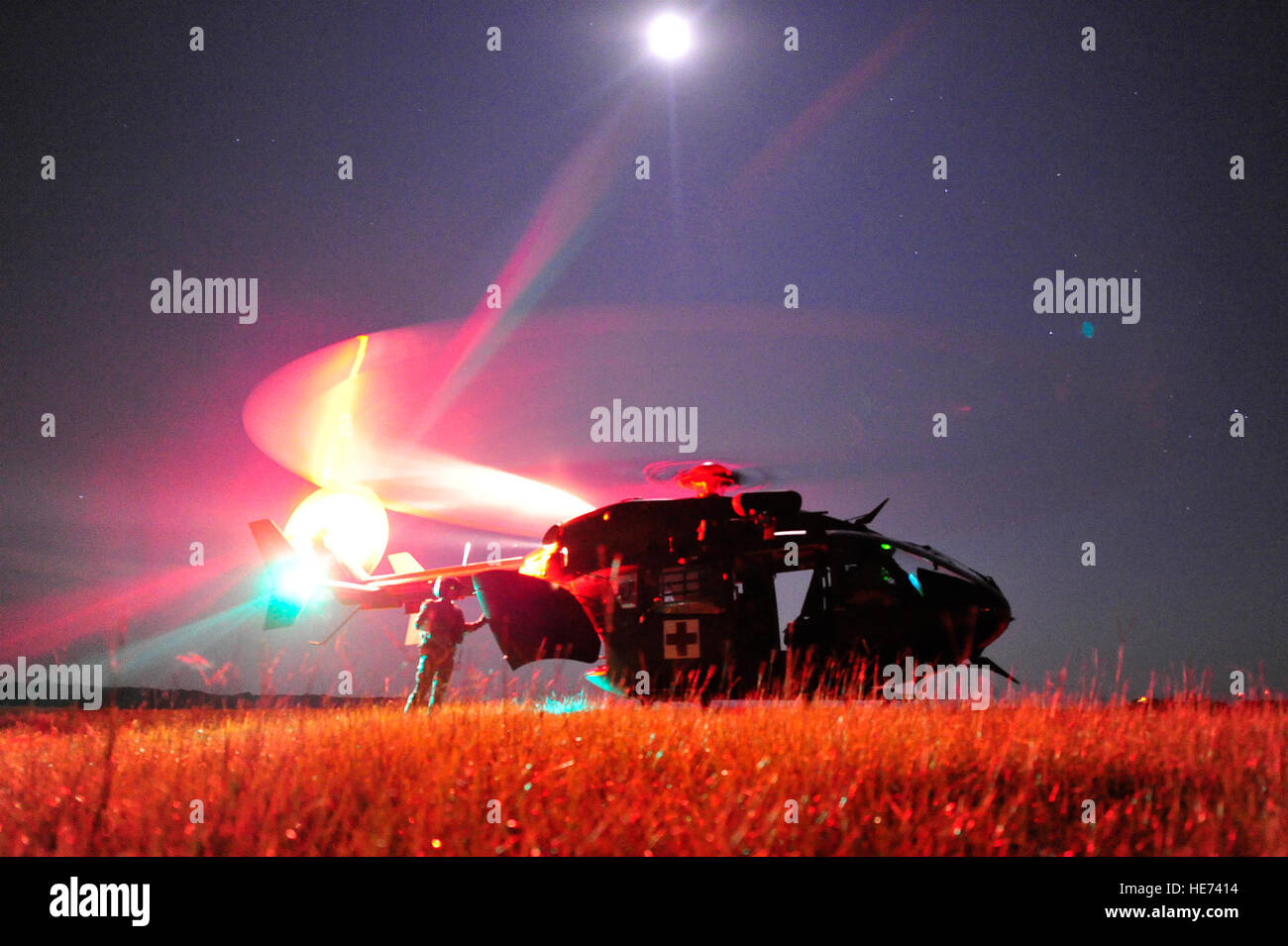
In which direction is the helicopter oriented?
to the viewer's right

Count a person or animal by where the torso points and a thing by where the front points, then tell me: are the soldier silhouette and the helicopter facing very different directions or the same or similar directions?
same or similar directions

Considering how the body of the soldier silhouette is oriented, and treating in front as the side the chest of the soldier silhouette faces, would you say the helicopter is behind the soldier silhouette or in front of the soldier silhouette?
in front

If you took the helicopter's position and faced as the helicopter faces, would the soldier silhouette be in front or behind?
behind
